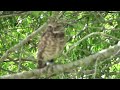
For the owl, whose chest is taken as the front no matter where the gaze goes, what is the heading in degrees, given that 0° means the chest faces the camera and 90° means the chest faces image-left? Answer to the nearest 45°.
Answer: approximately 315°
